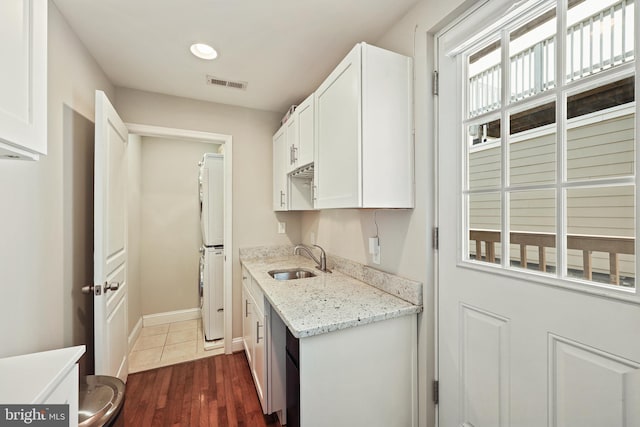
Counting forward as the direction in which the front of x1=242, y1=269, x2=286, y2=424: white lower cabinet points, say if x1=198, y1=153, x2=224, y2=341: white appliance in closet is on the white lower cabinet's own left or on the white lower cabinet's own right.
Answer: on the white lower cabinet's own right

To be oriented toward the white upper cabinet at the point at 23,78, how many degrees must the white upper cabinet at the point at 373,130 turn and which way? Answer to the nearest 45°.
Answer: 0° — it already faces it

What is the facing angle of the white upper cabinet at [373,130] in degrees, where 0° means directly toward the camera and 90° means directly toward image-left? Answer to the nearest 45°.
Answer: approximately 45°

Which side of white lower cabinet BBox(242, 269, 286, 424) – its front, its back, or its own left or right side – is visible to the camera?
left

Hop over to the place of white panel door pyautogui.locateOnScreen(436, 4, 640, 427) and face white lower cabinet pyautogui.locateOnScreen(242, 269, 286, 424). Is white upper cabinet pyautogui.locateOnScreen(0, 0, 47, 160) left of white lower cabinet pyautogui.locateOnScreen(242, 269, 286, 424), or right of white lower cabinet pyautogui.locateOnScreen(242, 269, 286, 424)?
left

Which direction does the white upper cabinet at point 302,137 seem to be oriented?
to the viewer's left
